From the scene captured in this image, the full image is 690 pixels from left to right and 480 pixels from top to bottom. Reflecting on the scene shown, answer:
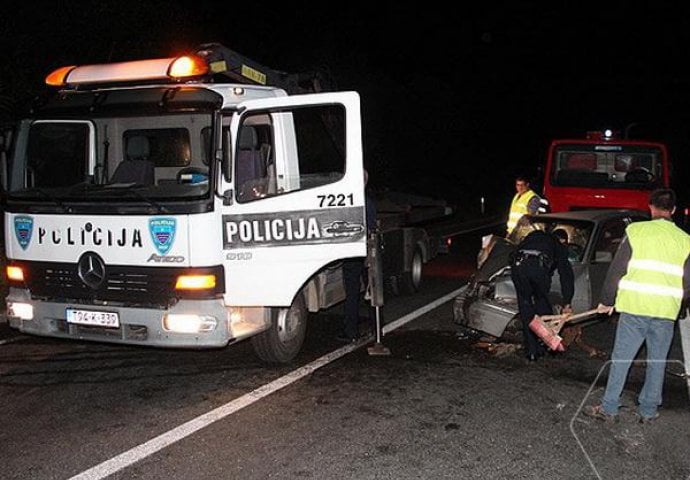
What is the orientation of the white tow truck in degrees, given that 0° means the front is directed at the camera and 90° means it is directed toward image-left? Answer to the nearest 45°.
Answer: approximately 45°

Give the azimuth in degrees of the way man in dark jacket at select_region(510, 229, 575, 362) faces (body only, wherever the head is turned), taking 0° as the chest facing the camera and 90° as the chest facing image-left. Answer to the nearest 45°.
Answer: approximately 225°

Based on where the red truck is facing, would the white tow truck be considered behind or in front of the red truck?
in front

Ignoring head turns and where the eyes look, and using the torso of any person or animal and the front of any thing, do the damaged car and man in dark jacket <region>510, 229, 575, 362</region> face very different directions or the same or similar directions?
very different directions

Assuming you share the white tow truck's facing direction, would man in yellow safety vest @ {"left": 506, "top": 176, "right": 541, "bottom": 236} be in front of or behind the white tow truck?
behind

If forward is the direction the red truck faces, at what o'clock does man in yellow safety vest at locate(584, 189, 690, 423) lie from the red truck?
The man in yellow safety vest is roughly at 12 o'clock from the red truck.

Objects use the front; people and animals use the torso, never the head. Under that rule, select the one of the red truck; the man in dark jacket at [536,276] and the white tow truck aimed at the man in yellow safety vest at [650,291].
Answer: the red truck

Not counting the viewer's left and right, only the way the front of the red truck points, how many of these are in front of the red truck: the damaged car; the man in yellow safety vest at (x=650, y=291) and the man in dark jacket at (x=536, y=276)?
3

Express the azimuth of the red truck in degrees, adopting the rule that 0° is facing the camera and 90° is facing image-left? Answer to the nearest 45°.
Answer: approximately 0°

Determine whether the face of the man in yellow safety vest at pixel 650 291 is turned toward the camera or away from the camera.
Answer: away from the camera
